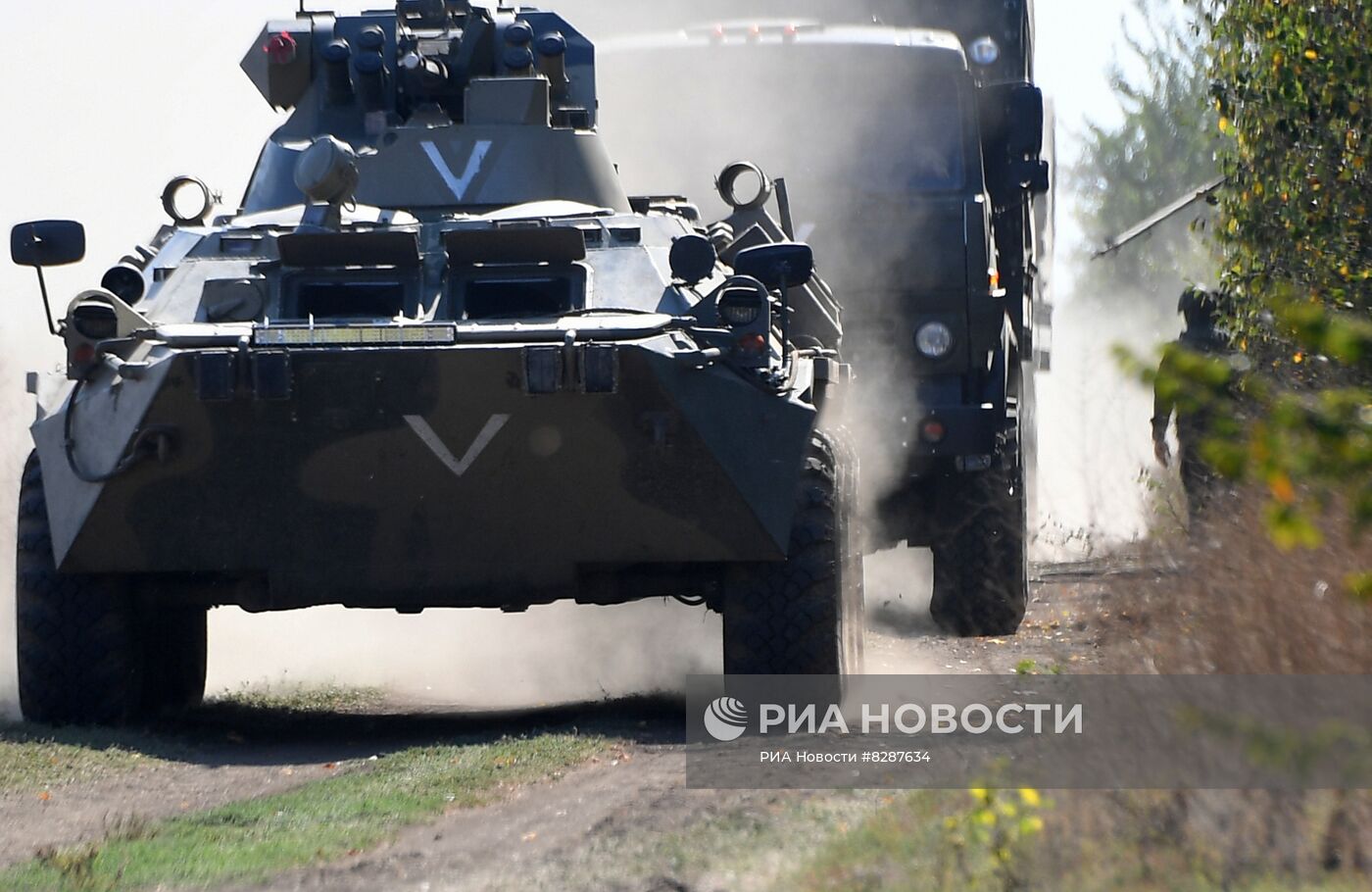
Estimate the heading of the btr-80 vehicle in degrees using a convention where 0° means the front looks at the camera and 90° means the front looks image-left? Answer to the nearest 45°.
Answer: approximately 0°

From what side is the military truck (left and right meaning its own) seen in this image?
front

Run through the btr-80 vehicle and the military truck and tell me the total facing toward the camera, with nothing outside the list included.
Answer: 2

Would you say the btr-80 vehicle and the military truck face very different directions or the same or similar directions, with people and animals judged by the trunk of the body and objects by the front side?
same or similar directions

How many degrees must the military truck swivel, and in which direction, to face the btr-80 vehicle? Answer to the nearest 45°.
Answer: approximately 45° to its right
